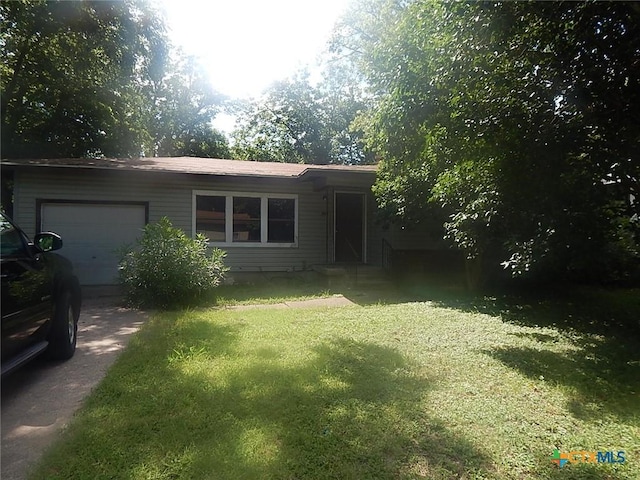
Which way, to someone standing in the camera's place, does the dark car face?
facing away from the viewer and to the right of the viewer

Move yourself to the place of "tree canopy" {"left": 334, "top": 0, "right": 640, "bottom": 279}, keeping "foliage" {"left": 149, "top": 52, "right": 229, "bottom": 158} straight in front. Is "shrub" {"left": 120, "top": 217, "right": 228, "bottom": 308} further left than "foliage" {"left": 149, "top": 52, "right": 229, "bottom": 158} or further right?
left

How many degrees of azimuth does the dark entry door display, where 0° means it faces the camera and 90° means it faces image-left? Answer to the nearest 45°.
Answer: approximately 0°

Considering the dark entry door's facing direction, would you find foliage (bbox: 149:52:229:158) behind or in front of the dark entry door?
behind

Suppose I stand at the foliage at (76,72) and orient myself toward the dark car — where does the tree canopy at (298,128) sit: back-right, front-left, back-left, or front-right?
back-left

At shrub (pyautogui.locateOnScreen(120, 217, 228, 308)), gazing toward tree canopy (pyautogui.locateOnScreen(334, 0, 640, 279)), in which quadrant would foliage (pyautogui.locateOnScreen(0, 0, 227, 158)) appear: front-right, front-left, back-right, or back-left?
back-left

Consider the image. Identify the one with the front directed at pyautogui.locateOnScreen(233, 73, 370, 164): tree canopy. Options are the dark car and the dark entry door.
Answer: the dark car

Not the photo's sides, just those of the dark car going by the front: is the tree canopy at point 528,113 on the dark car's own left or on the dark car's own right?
on the dark car's own right
